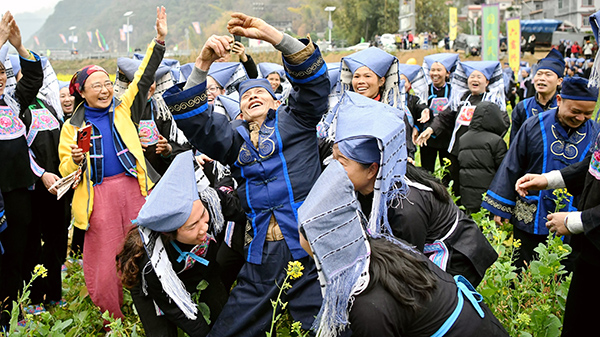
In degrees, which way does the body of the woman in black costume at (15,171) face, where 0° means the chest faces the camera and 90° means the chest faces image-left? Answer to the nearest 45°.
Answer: approximately 0°

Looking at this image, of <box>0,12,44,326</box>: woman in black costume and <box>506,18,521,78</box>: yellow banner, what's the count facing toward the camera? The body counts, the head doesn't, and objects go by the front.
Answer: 2

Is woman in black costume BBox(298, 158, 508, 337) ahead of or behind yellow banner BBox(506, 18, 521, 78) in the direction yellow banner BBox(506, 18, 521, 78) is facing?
ahead

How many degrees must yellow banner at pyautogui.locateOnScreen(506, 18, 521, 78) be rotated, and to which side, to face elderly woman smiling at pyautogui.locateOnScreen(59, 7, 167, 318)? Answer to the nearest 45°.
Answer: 0° — it already faces them

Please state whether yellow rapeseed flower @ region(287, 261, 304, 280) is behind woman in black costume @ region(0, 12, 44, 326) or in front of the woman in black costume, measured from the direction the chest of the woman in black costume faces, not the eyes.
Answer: in front

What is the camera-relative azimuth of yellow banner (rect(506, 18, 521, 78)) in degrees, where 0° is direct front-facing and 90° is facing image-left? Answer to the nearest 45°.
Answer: approximately 0°

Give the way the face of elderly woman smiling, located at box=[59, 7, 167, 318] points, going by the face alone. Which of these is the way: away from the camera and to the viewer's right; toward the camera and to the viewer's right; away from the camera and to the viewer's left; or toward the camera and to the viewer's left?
toward the camera and to the viewer's right

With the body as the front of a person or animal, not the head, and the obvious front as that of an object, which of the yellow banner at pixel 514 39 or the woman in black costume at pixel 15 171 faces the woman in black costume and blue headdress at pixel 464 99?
the yellow banner
